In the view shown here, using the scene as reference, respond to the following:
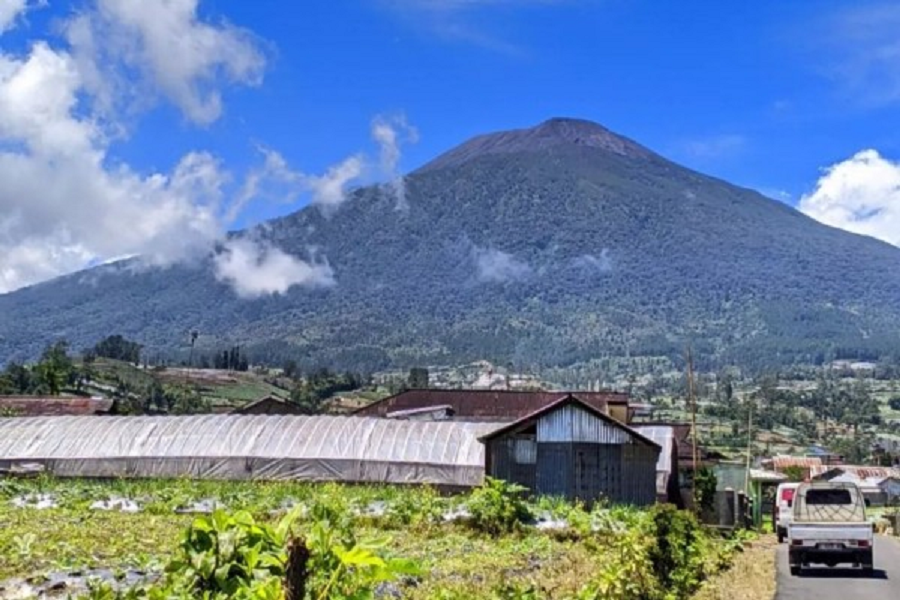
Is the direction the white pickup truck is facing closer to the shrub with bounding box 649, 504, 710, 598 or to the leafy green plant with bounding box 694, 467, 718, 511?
the leafy green plant

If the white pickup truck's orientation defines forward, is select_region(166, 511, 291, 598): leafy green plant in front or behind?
behind

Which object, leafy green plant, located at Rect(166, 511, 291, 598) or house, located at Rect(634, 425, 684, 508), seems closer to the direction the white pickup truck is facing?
the house

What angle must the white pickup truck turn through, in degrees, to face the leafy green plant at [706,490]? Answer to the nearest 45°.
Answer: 0° — it already faces it

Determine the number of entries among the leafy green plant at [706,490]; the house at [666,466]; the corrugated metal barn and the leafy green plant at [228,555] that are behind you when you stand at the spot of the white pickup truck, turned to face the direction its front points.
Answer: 1

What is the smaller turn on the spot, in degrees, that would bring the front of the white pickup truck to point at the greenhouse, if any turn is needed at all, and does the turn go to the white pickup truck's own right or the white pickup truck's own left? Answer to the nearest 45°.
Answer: approximately 45° to the white pickup truck's own left

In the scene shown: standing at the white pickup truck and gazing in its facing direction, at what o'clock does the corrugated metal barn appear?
The corrugated metal barn is roughly at 11 o'clock from the white pickup truck.

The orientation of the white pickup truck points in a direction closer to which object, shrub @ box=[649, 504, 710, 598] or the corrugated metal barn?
the corrugated metal barn

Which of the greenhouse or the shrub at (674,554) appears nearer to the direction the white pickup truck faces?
the greenhouse

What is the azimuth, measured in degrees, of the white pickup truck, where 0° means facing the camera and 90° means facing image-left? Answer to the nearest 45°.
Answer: approximately 180°

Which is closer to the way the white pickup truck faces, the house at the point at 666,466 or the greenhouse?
the house

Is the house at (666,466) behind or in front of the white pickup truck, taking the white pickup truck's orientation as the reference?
in front

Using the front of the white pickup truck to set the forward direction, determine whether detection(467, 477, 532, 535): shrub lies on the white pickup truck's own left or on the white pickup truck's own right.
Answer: on the white pickup truck's own left
